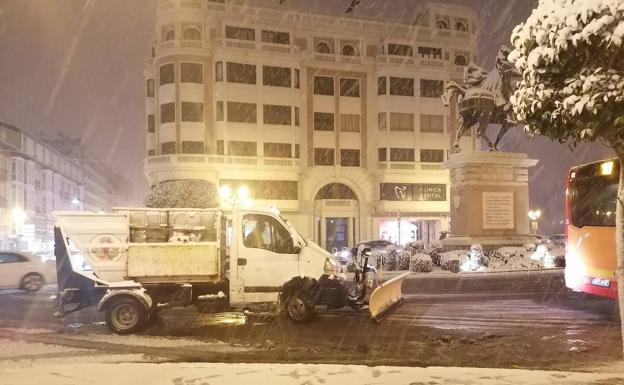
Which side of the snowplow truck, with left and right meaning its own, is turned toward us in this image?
right

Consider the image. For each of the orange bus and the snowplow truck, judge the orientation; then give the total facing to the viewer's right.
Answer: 1

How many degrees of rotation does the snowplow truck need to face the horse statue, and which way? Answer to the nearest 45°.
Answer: approximately 45° to its left

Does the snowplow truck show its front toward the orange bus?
yes

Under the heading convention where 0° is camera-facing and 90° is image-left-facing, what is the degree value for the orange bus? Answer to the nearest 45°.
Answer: approximately 45°

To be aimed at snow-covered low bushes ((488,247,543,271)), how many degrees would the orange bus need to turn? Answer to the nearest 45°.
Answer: approximately 135° to its right

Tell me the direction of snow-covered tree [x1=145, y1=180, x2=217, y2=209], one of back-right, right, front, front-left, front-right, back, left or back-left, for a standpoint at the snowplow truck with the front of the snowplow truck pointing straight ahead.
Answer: left

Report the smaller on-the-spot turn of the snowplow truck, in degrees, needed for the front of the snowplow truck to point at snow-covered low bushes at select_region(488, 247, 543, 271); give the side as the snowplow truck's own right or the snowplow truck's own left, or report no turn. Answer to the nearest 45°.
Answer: approximately 45° to the snowplow truck's own left

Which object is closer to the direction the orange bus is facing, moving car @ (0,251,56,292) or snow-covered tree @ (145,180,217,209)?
the moving car

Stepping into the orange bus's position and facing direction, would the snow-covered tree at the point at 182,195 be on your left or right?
on your right
